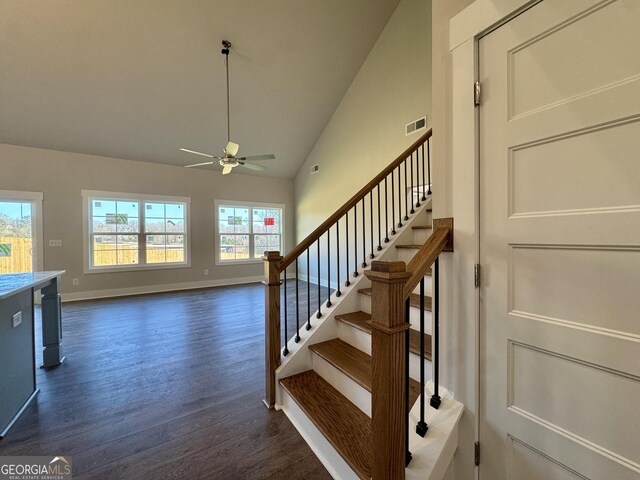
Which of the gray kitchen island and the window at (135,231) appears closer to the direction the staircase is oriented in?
the gray kitchen island

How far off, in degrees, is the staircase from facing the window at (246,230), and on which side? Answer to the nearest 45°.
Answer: approximately 90° to its right

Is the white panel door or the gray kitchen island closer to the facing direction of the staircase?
the gray kitchen island

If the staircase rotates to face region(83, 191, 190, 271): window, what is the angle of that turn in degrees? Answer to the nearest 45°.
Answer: approximately 90° to its right

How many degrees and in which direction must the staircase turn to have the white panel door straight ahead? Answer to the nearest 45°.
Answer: approximately 90° to its left

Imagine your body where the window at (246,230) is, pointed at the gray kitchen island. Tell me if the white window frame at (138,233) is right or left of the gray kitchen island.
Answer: right

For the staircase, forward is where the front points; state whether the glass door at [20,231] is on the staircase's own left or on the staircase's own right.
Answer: on the staircase's own right

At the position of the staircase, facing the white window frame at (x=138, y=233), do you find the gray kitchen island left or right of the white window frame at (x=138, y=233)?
left

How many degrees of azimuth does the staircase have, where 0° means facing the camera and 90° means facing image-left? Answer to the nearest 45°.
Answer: approximately 45°
